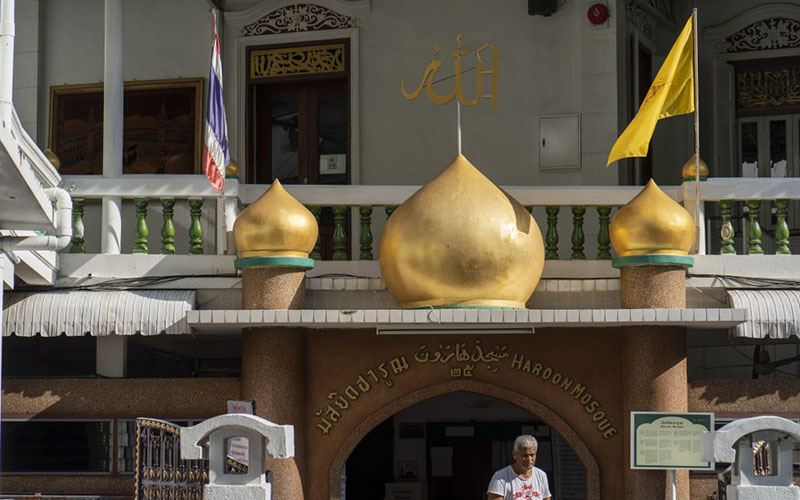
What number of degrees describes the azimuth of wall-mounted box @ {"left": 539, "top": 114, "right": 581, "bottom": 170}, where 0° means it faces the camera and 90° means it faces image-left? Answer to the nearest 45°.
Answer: approximately 0°

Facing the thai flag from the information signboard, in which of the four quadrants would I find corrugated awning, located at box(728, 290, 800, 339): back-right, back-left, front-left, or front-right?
back-right

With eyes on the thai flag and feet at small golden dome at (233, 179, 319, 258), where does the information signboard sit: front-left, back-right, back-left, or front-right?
back-right

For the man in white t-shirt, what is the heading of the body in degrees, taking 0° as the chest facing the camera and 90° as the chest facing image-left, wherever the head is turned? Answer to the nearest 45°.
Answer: approximately 315°

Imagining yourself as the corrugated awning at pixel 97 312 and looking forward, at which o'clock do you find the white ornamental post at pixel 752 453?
The white ornamental post is roughly at 10 o'clock from the corrugated awning.
